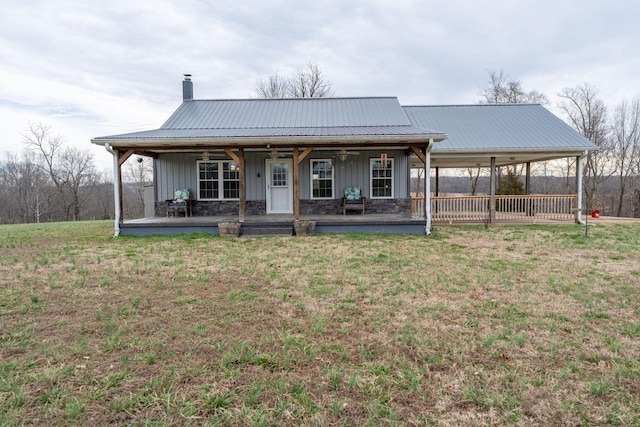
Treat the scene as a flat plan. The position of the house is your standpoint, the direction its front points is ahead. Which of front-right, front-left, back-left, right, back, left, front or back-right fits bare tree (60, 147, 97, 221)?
back-right

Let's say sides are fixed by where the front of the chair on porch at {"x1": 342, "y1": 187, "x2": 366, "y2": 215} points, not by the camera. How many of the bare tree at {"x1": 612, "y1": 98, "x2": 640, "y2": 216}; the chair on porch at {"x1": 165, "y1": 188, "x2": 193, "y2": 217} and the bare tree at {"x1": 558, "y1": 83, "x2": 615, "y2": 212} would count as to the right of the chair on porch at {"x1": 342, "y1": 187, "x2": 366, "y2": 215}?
1

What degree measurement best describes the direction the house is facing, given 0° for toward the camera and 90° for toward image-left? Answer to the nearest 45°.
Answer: approximately 0°

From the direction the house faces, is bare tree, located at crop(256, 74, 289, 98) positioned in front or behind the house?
behind

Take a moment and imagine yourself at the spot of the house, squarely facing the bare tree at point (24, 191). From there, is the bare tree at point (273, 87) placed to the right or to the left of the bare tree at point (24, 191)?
right

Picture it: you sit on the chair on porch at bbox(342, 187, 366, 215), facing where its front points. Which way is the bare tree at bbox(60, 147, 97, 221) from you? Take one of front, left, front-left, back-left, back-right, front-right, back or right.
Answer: back-right

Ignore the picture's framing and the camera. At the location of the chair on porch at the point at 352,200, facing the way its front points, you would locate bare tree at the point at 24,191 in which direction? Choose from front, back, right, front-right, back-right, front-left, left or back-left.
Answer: back-right

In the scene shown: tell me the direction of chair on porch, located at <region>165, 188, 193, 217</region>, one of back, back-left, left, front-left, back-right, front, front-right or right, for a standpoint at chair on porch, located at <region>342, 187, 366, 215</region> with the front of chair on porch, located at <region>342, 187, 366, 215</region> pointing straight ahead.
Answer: right

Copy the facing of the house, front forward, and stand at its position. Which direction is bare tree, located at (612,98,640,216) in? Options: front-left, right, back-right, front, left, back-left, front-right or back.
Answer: back-left

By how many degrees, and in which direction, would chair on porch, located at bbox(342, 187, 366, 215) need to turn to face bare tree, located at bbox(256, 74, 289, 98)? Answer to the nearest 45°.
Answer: approximately 180°

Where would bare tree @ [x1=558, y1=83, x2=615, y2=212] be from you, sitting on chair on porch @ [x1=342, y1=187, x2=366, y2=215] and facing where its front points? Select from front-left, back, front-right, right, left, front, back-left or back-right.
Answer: back-left

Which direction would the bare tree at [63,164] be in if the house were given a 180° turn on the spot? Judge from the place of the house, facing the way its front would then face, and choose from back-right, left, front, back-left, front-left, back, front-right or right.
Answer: front-left
